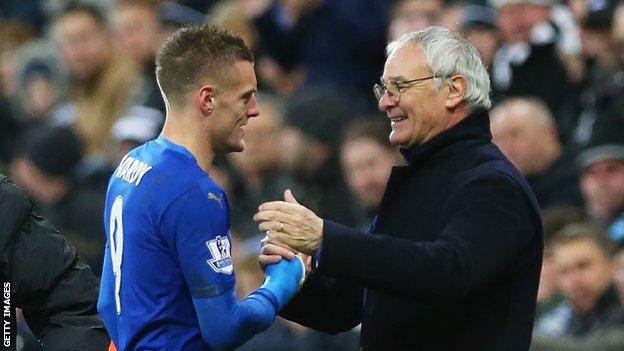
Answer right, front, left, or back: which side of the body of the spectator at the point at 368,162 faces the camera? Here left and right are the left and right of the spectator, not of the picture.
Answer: front

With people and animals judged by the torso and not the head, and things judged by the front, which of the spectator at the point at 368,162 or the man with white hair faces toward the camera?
the spectator

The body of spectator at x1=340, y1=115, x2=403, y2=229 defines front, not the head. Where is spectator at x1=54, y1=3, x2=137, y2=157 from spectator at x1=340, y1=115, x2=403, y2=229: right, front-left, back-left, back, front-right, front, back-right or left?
back-right

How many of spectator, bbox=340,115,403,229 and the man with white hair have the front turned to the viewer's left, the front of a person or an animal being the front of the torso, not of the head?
1

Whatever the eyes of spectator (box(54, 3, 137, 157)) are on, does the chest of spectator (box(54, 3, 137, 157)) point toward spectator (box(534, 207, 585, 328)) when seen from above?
no

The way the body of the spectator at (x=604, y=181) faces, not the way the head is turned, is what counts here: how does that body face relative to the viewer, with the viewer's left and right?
facing the viewer and to the left of the viewer

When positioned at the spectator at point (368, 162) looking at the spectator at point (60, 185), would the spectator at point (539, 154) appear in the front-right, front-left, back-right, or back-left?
back-right

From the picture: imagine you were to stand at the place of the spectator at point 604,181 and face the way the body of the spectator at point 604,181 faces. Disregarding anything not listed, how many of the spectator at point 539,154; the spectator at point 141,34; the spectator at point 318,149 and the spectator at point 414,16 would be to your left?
0

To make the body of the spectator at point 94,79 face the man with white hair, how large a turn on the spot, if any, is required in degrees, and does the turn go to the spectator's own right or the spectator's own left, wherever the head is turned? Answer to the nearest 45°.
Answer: approximately 45° to the spectator's own left

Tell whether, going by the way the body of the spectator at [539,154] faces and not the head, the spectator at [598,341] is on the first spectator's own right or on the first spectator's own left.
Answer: on the first spectator's own left

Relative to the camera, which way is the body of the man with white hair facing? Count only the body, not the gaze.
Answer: to the viewer's left

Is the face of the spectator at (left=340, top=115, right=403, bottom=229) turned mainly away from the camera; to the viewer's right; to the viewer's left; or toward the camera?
toward the camera

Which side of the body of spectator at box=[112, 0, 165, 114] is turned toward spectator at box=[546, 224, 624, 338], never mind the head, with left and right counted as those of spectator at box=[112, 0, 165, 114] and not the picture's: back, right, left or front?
left

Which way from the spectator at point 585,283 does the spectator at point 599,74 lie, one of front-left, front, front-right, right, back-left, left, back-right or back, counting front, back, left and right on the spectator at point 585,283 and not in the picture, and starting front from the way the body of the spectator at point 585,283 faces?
back-right

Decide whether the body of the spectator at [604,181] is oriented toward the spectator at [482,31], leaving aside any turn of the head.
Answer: no

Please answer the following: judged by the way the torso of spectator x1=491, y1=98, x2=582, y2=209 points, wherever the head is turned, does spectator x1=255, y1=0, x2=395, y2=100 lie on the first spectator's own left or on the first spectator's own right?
on the first spectator's own right

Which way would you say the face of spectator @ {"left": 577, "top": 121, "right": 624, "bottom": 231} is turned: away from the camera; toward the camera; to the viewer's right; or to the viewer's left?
toward the camera

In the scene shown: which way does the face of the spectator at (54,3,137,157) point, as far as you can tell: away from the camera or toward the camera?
toward the camera
